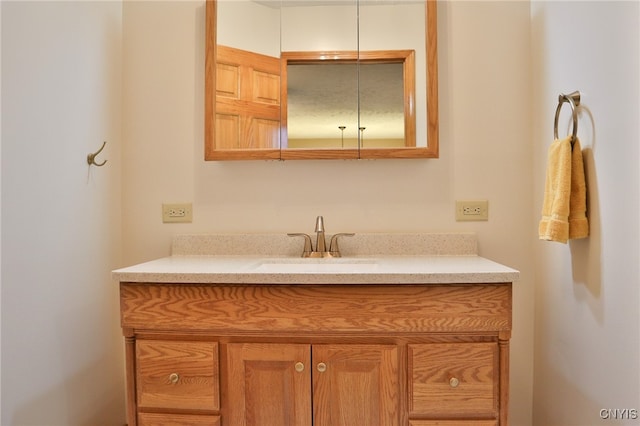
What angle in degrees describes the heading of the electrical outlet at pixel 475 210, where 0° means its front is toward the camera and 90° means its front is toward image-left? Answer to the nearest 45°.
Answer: approximately 0°

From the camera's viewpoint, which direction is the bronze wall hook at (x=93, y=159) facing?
to the viewer's right

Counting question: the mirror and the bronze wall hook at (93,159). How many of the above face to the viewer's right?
1

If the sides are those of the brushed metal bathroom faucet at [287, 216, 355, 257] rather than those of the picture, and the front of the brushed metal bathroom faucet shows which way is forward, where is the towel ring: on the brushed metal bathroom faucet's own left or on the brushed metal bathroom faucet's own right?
on the brushed metal bathroom faucet's own left

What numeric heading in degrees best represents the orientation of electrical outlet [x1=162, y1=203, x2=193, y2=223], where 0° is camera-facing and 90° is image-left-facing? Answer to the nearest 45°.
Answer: approximately 0°

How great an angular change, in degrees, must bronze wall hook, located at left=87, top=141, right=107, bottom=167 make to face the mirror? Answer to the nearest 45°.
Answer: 0° — it already faces it

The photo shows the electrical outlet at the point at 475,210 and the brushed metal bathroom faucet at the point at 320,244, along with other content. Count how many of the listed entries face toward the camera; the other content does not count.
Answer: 2

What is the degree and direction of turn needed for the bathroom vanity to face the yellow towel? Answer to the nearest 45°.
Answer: approximately 90° to its left
